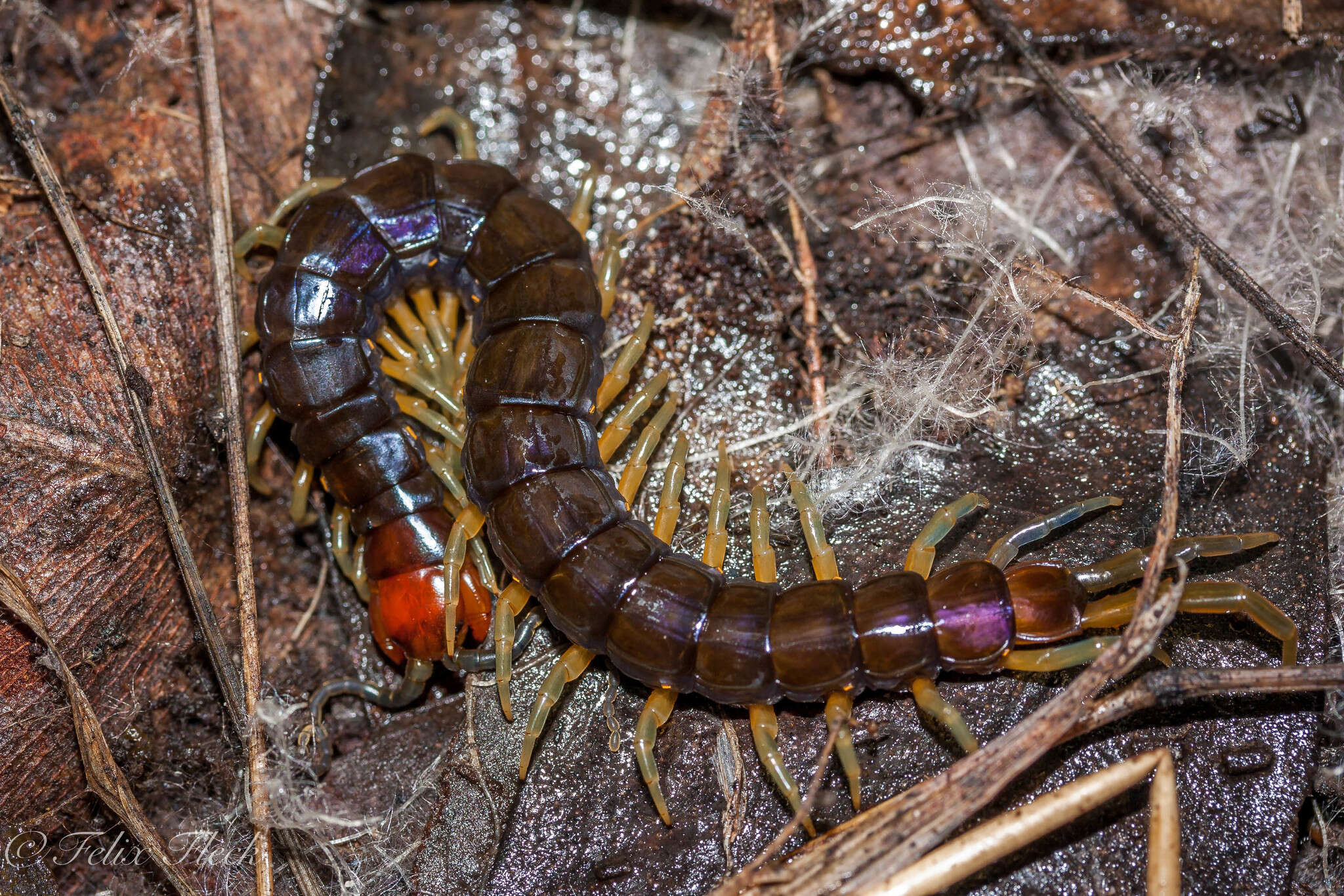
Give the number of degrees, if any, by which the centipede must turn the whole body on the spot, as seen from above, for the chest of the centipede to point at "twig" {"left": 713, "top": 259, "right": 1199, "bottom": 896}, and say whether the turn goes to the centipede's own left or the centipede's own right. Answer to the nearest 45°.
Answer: approximately 45° to the centipede's own left

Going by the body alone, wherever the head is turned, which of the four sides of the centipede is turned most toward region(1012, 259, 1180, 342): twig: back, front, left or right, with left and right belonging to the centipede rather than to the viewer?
left

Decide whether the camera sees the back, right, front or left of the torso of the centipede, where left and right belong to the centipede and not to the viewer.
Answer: front

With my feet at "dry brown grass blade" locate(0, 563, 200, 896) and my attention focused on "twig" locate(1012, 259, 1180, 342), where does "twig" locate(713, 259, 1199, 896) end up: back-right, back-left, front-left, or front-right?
front-right

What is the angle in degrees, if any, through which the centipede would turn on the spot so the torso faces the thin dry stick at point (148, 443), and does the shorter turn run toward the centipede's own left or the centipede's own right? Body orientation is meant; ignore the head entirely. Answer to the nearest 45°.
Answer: approximately 90° to the centipede's own right

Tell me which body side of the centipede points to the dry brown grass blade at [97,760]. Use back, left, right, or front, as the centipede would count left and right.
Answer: right

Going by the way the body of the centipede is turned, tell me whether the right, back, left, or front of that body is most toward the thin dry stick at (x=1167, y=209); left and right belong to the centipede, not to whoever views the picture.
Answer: left

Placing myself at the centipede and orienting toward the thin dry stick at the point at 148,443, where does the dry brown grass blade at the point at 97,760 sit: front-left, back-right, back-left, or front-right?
front-left

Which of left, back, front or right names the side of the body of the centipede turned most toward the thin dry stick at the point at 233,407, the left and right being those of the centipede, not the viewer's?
right
